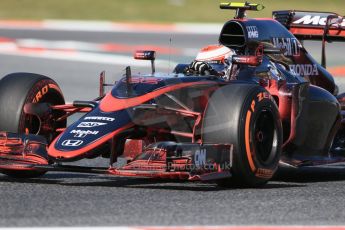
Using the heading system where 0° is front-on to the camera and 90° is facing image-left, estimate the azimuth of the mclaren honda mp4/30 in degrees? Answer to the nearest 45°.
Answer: approximately 45°
